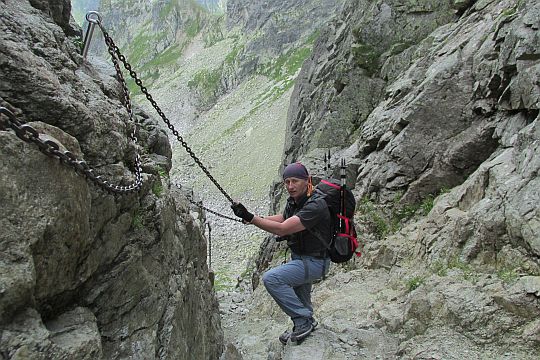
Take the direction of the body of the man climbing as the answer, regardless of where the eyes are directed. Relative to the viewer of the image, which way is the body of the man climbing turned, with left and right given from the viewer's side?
facing to the left of the viewer
